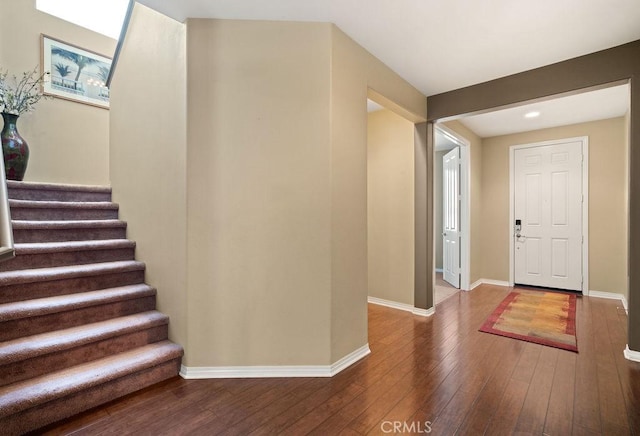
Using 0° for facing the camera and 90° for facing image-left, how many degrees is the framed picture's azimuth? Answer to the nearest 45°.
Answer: approximately 315°

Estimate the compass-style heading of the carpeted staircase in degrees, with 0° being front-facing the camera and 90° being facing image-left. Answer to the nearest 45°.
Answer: approximately 315°
